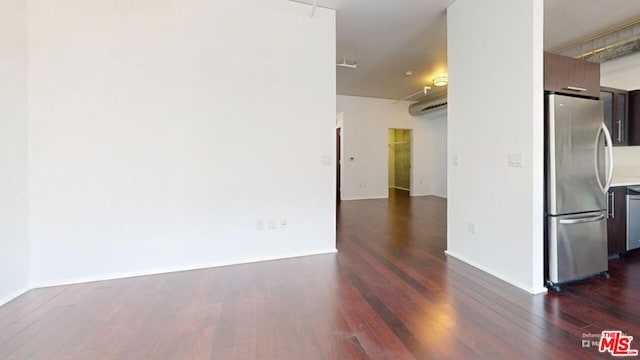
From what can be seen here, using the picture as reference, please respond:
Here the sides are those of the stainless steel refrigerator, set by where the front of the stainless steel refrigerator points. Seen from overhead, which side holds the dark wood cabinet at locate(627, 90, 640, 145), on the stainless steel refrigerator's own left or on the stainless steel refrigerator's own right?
on the stainless steel refrigerator's own left

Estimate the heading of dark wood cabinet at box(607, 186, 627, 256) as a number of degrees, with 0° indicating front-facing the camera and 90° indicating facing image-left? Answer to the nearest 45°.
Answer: approximately 315°

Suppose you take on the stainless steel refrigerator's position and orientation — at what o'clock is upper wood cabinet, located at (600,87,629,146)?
The upper wood cabinet is roughly at 8 o'clock from the stainless steel refrigerator.

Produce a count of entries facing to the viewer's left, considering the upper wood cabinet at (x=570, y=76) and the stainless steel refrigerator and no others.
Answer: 0

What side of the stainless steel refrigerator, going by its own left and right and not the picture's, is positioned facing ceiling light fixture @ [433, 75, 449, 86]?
back

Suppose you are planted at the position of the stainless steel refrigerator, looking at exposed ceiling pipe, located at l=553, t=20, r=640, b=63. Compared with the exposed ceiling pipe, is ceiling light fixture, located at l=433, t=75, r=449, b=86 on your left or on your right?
left
